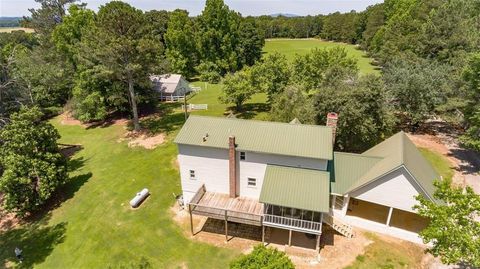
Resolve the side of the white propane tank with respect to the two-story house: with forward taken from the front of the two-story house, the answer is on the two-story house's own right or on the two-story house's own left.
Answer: on the two-story house's own left

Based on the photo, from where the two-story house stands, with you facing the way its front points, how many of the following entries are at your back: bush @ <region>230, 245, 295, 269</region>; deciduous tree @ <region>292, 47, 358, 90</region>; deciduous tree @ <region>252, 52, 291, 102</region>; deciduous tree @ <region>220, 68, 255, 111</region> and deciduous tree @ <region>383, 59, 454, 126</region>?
1

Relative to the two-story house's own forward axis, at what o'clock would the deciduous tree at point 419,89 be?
The deciduous tree is roughly at 1 o'clock from the two-story house.

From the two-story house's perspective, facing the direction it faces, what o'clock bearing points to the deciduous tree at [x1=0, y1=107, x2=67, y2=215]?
The deciduous tree is roughly at 9 o'clock from the two-story house.

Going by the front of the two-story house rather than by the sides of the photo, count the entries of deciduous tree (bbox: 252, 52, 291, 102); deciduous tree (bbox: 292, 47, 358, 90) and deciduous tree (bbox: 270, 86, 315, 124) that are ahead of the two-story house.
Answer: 3

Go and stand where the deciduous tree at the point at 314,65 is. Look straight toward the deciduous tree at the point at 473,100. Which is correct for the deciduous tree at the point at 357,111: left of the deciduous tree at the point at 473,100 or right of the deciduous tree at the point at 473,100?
right

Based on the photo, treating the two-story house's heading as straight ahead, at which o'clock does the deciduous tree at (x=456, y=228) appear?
The deciduous tree is roughly at 4 o'clock from the two-story house.

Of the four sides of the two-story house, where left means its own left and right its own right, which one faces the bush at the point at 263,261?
back

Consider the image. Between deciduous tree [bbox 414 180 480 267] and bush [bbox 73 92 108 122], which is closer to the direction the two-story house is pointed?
the bush

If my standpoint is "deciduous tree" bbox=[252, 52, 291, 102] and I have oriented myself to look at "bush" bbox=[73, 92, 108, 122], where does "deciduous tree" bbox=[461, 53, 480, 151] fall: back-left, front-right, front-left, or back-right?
back-left

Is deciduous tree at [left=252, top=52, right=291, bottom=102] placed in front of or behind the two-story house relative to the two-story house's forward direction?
in front

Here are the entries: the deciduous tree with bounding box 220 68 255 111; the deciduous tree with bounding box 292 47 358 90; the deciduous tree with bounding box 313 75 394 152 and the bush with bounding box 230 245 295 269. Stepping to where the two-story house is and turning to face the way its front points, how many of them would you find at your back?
1

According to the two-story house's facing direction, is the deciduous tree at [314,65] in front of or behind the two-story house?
in front

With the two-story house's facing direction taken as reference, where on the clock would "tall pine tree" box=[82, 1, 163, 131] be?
The tall pine tree is roughly at 10 o'clock from the two-story house.

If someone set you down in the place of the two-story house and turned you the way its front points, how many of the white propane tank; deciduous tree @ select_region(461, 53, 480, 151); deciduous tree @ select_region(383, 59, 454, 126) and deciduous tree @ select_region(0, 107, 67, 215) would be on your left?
2

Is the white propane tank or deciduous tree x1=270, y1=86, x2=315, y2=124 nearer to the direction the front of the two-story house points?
the deciduous tree

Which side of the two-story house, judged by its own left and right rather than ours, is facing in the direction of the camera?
back
